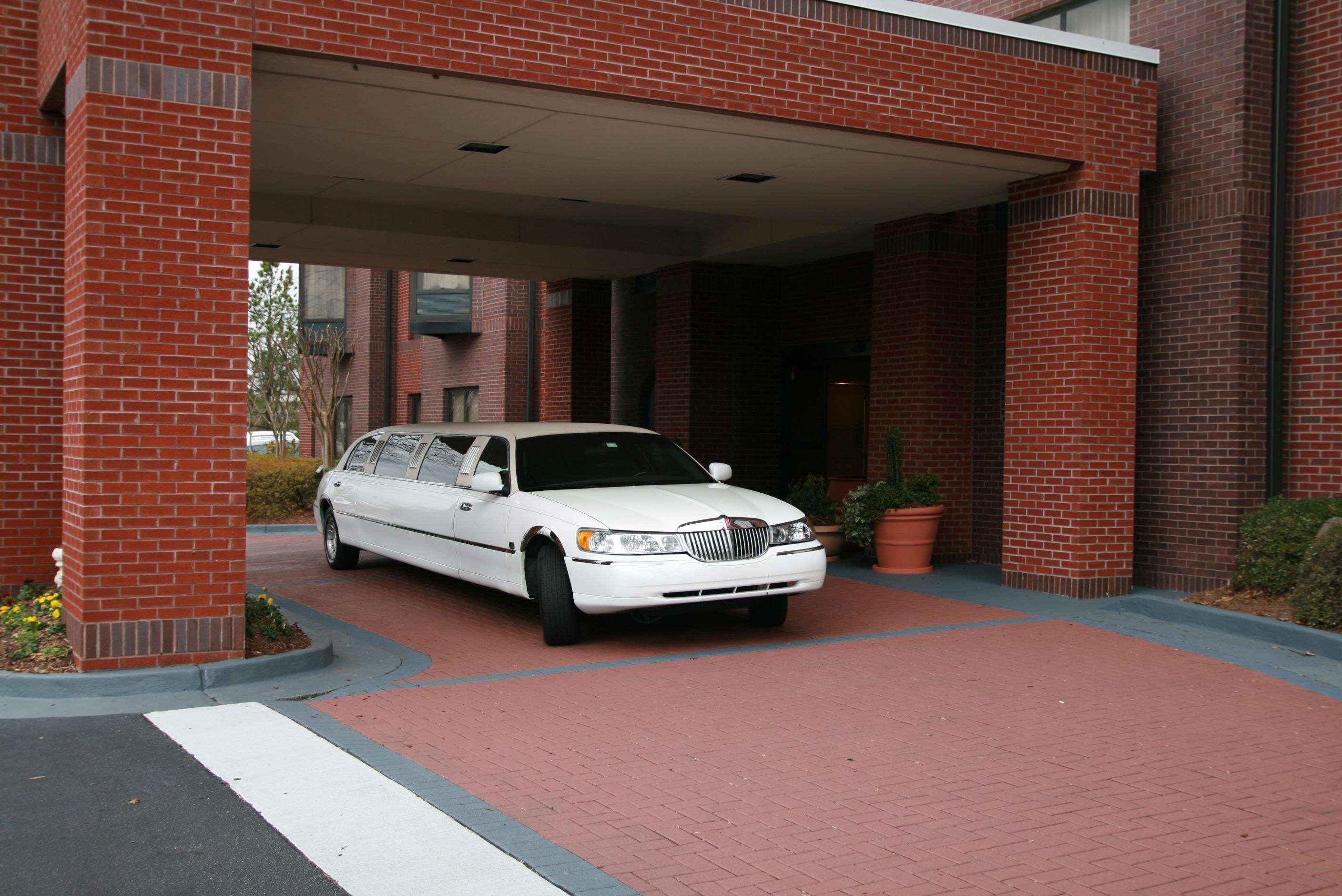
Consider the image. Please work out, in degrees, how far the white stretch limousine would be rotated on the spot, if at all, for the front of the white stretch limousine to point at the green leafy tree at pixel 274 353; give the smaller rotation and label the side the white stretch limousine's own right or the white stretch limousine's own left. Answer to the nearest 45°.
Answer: approximately 135° to the white stretch limousine's own left

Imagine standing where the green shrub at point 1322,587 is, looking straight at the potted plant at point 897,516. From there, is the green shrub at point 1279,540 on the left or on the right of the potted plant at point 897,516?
right

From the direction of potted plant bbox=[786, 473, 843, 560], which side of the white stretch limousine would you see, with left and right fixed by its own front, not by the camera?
left

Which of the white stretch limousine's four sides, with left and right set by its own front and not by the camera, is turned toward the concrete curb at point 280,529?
back

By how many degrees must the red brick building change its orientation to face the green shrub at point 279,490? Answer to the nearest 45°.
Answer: approximately 90° to its right

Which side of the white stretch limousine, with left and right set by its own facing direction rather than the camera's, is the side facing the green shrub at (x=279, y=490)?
back

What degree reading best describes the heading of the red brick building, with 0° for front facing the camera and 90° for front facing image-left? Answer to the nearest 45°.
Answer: approximately 45°

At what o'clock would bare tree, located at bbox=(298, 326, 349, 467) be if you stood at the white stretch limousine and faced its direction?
The bare tree is roughly at 7 o'clock from the white stretch limousine.

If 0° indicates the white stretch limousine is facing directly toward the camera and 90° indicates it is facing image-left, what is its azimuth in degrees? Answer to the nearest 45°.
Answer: approximately 315°

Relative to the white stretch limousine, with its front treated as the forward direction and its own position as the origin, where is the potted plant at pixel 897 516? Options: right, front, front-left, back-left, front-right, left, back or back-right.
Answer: left

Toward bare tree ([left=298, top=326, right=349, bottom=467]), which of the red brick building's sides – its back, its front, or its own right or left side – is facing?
right

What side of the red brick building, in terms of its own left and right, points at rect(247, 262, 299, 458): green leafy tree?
right

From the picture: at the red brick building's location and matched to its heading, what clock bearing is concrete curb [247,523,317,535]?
The concrete curb is roughly at 3 o'clock from the red brick building.
